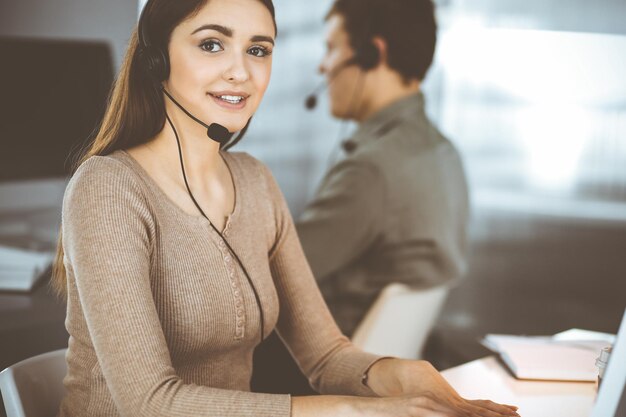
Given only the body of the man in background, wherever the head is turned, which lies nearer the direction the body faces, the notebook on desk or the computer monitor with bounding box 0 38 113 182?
the computer monitor

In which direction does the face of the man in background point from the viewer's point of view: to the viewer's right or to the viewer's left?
to the viewer's left

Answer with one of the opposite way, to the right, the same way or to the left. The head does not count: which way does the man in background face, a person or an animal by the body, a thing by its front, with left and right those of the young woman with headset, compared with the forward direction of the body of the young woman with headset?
the opposite way

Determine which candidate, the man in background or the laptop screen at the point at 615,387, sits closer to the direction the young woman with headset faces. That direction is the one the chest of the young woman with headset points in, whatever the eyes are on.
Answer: the laptop screen

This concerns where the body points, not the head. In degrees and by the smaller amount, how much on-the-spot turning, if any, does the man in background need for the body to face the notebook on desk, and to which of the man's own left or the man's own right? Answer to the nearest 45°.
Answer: approximately 135° to the man's own left

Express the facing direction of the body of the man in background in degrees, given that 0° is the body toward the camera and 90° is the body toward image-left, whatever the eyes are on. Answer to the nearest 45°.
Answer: approximately 135°

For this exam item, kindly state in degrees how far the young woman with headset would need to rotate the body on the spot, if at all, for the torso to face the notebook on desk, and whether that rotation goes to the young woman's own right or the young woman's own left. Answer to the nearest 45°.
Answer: approximately 45° to the young woman's own left

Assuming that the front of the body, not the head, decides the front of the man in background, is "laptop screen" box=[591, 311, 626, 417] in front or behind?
behind

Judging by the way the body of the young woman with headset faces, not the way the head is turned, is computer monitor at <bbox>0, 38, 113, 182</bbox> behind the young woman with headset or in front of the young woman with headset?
behind

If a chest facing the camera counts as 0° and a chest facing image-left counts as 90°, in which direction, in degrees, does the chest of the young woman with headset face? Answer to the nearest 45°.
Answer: approximately 315°

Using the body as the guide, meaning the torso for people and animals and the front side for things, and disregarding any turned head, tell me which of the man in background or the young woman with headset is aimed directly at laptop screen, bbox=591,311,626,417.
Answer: the young woman with headset

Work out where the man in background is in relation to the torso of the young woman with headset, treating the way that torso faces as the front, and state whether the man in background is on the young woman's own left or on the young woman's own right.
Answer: on the young woman's own left
